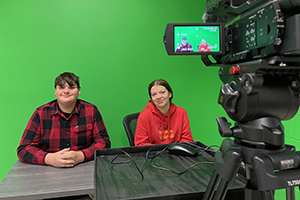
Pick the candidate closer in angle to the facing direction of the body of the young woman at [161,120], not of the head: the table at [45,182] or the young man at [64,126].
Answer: the table

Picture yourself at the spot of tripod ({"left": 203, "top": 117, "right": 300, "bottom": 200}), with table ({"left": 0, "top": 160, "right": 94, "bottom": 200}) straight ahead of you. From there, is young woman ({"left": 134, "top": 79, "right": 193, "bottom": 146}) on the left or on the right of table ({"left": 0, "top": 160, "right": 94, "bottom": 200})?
right

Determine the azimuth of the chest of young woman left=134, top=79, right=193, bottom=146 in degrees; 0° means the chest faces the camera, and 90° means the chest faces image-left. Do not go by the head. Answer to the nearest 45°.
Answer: approximately 0°

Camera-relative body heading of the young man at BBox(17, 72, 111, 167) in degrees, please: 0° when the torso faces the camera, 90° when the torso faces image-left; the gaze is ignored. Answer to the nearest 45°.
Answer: approximately 0°

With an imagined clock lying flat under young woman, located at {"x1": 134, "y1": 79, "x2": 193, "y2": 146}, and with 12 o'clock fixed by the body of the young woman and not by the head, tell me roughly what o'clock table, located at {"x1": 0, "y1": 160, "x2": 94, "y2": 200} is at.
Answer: The table is roughly at 1 o'clock from the young woman.

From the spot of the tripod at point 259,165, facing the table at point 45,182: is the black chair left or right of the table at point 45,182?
right

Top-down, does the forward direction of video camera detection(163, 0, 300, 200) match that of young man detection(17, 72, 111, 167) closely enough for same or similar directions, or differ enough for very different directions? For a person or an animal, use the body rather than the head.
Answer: very different directions

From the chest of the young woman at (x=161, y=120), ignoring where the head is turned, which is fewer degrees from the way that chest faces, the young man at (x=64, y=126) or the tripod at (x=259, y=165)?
the tripod

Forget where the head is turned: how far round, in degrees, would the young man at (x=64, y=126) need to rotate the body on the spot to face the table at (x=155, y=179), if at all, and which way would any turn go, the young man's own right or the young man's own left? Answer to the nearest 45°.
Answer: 0° — they already face it

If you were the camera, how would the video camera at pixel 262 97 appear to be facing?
facing away from the viewer and to the left of the viewer
